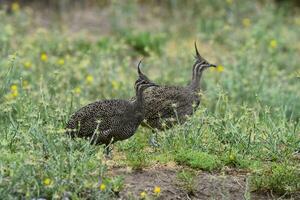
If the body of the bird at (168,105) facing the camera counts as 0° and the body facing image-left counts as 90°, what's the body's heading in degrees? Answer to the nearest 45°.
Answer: approximately 270°

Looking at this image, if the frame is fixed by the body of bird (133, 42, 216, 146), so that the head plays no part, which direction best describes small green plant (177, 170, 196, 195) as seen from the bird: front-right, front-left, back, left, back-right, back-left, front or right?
right

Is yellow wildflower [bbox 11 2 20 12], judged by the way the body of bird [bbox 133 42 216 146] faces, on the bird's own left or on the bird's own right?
on the bird's own left

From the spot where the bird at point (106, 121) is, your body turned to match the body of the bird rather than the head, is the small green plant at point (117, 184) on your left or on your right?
on your right

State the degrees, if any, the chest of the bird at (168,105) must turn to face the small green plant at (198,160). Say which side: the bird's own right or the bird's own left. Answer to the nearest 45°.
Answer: approximately 90° to the bird's own right

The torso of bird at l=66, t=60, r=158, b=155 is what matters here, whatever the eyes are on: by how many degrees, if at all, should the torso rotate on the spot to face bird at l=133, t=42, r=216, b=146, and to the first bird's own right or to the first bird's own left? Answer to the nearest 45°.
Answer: approximately 45° to the first bird's own left

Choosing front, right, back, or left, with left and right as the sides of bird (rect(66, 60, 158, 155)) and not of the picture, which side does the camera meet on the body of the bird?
right

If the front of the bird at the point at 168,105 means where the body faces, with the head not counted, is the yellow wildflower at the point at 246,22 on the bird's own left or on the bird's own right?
on the bird's own left

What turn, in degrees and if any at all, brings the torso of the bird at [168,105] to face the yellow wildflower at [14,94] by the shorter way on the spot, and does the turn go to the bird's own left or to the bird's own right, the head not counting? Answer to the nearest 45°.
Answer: approximately 180°

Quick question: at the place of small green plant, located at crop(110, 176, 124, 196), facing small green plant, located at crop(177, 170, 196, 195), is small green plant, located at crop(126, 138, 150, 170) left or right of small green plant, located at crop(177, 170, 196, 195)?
left

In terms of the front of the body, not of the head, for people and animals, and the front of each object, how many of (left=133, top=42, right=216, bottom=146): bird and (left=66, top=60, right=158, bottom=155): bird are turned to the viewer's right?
2

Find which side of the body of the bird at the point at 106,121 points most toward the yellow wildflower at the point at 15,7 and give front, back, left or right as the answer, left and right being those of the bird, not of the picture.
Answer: left
